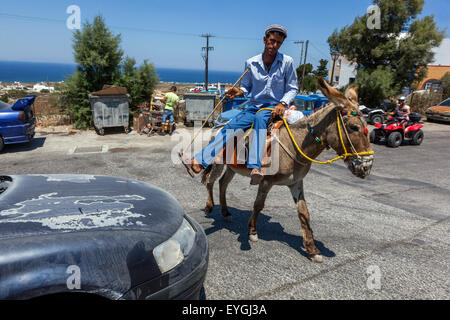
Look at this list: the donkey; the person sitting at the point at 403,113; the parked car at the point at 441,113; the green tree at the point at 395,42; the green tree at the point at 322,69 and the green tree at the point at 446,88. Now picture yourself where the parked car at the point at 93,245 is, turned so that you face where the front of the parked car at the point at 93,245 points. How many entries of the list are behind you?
0

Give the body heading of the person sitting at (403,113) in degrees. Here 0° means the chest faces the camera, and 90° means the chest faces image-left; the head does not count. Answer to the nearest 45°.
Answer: approximately 45°

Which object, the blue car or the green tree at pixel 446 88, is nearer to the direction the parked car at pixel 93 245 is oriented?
the green tree

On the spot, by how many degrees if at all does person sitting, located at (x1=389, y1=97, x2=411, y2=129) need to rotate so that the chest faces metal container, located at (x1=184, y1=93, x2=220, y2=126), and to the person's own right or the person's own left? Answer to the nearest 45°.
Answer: approximately 45° to the person's own right

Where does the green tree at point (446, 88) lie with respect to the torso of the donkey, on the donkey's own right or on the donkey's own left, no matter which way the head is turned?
on the donkey's own left

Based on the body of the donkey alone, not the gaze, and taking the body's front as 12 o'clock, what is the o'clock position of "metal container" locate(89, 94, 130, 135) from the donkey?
The metal container is roughly at 6 o'clock from the donkey.

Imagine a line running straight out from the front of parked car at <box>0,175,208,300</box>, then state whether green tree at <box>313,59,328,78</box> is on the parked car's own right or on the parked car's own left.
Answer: on the parked car's own left

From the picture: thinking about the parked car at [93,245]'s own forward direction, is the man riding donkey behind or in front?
in front

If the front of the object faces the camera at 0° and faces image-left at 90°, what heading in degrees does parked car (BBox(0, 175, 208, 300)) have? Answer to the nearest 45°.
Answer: approximately 270°

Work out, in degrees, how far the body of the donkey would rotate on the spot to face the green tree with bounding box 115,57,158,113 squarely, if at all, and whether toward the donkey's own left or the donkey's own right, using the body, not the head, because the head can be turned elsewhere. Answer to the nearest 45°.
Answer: approximately 180°

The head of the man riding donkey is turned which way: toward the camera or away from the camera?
toward the camera

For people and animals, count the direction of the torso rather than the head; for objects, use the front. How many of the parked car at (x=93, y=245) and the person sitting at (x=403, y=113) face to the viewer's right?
1

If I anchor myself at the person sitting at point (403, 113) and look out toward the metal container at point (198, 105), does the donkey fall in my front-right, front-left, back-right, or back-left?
front-left

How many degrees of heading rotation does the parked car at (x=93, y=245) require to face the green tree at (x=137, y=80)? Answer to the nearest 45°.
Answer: approximately 90° to its left

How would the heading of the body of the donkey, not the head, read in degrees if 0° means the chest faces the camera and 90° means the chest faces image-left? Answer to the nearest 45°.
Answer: approximately 315°

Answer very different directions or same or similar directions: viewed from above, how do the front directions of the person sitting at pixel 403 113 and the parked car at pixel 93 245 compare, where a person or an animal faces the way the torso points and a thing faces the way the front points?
very different directions

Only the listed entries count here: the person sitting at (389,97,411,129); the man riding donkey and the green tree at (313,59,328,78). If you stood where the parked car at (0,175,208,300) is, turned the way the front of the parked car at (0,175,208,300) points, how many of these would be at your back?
0

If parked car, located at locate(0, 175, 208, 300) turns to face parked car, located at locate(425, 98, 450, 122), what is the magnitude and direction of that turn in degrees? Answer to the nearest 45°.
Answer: approximately 45° to its left

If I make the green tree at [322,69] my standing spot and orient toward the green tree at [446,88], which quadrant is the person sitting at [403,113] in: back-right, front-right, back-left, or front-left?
front-right
